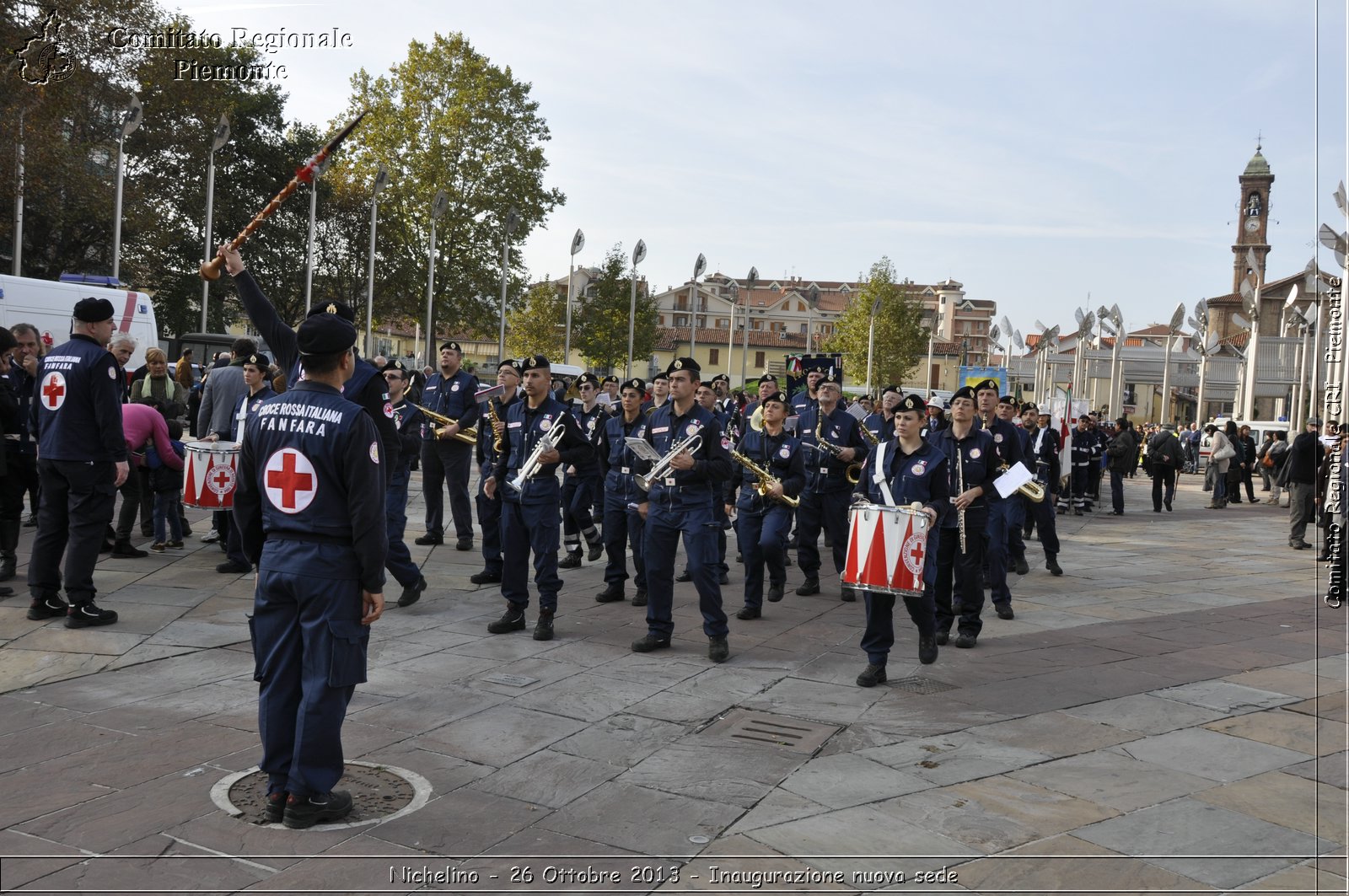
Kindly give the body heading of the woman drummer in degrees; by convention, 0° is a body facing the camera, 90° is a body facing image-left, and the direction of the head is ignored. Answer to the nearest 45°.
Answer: approximately 45°

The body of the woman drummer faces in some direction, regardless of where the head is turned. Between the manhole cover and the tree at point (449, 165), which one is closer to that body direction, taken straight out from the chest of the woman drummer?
the manhole cover

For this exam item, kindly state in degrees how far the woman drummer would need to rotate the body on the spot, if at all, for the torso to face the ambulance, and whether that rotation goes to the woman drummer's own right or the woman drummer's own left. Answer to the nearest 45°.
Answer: approximately 90° to the woman drummer's own right

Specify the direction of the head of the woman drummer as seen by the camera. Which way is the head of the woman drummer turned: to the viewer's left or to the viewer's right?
to the viewer's left

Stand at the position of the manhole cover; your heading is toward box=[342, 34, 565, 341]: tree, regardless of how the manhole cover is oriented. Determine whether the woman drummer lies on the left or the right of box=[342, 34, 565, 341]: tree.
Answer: right

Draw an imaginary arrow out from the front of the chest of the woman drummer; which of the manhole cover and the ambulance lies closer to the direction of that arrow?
the manhole cover

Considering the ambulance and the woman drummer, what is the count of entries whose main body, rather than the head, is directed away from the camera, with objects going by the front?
0

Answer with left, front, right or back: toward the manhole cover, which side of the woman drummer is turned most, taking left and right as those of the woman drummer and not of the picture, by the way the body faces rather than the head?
front

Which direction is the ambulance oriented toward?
to the viewer's left

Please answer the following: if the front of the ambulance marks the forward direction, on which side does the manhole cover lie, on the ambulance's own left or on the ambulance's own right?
on the ambulance's own left
